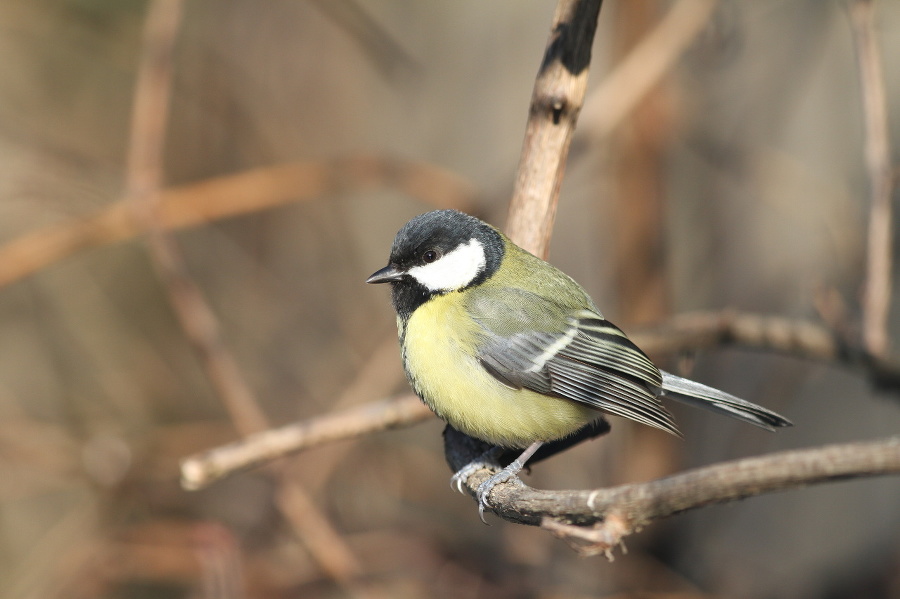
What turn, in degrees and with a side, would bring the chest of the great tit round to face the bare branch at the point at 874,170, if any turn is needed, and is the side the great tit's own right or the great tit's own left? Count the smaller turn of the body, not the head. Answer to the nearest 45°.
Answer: approximately 135° to the great tit's own right

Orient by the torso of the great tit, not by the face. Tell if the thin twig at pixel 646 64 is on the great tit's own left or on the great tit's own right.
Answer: on the great tit's own right

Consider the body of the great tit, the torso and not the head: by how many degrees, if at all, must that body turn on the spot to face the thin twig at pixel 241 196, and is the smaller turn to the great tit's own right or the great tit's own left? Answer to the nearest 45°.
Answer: approximately 45° to the great tit's own right

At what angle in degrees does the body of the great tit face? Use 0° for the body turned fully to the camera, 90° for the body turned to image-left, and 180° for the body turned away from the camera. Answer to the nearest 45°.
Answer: approximately 90°

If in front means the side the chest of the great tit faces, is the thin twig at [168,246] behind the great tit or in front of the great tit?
in front
